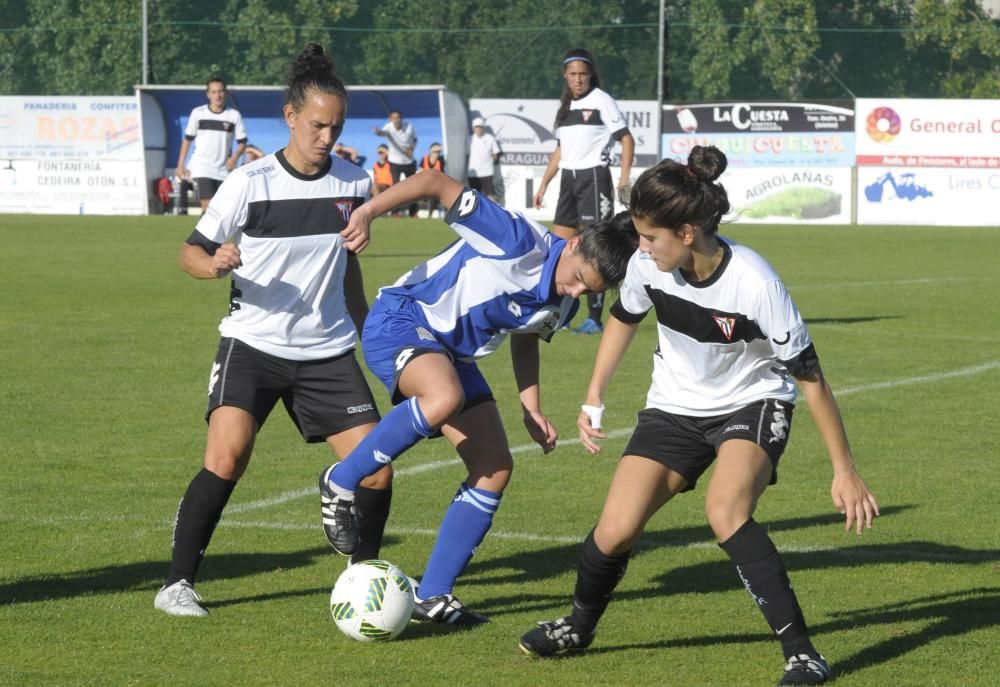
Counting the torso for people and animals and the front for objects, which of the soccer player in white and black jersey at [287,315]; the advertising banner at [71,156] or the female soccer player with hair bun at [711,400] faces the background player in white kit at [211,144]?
the advertising banner

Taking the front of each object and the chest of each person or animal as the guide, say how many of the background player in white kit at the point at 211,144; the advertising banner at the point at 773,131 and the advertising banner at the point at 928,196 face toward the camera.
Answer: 3

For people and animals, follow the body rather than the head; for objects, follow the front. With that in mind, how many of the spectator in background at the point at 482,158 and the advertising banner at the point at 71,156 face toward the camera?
2

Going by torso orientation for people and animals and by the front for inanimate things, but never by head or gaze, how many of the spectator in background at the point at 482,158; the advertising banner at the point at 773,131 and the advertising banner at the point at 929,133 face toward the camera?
3

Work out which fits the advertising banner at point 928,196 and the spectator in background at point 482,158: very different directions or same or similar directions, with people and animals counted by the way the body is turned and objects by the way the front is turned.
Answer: same or similar directions

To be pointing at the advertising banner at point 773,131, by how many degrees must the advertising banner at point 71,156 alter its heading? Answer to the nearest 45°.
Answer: approximately 45° to its left

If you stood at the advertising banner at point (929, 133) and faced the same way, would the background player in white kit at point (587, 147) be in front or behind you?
in front

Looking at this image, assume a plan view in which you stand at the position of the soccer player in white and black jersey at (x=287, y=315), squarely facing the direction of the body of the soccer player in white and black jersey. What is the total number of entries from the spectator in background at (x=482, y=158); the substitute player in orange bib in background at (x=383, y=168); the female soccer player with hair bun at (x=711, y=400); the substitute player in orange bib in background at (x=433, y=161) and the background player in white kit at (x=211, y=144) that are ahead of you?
1

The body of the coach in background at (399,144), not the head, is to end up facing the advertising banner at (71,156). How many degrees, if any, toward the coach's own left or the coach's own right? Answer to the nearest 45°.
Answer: approximately 90° to the coach's own right

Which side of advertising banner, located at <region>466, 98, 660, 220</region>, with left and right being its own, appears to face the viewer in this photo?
front

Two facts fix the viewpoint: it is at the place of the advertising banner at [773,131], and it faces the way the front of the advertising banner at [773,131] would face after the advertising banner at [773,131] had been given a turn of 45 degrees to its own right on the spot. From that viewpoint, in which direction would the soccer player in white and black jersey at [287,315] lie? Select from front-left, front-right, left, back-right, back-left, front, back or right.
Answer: front-left

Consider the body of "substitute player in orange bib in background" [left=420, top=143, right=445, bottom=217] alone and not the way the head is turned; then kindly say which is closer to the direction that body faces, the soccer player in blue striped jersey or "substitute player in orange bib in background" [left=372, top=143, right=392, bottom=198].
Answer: the soccer player in blue striped jersey

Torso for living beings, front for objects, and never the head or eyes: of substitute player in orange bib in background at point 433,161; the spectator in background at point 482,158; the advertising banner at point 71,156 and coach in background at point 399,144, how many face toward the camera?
4

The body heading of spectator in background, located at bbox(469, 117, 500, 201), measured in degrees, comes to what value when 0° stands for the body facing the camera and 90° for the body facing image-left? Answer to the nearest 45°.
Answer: approximately 0°

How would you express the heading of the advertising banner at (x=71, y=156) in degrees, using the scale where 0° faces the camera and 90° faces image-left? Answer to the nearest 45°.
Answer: approximately 0°

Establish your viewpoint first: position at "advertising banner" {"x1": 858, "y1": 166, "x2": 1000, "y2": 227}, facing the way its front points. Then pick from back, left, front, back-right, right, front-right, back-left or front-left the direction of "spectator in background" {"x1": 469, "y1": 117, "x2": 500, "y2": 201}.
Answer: right

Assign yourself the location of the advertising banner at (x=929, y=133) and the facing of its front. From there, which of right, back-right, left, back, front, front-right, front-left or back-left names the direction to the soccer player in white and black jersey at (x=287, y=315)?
front

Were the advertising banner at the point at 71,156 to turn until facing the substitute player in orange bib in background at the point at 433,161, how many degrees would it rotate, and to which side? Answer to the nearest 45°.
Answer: approximately 90° to its left
